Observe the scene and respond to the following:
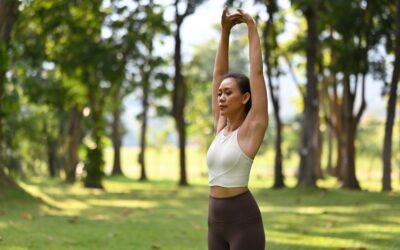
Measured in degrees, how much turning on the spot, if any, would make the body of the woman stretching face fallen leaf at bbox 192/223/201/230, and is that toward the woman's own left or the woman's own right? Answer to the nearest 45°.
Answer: approximately 135° to the woman's own right

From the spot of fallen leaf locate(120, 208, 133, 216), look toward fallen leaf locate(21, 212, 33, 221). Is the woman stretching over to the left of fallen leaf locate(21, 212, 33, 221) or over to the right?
left

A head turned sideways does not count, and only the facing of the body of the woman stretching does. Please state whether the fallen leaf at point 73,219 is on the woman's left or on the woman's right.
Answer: on the woman's right

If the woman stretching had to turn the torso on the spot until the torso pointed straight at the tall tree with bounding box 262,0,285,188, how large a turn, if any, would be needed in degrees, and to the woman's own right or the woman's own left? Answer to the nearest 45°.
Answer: approximately 135° to the woman's own right

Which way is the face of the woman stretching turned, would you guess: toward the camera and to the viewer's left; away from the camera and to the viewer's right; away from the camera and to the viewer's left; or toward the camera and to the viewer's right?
toward the camera and to the viewer's left

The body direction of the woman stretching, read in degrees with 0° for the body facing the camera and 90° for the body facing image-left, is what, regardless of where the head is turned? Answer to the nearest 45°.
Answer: approximately 45°

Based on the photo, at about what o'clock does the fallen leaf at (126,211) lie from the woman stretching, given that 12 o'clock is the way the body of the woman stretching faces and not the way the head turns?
The fallen leaf is roughly at 4 o'clock from the woman stretching.
